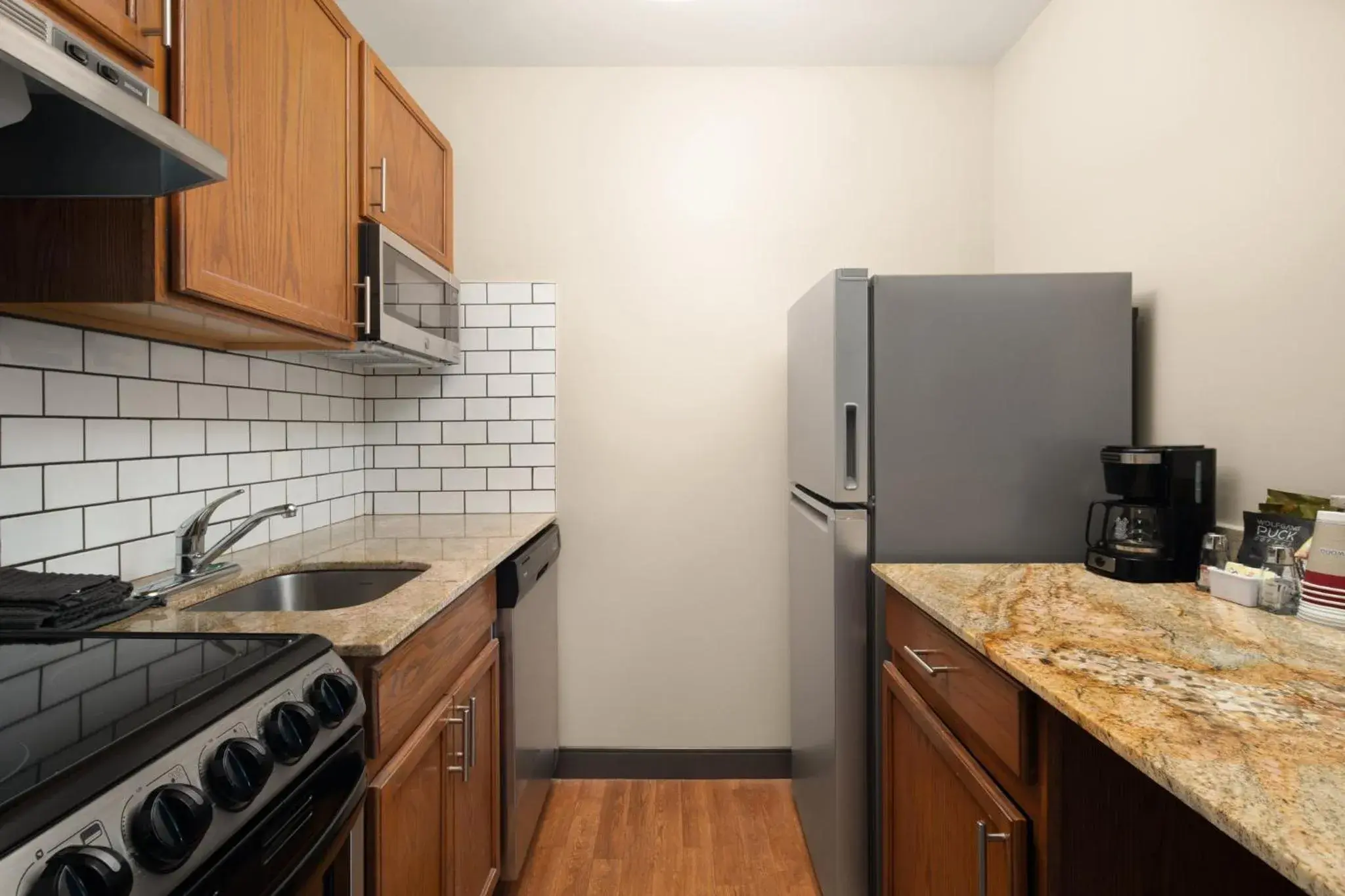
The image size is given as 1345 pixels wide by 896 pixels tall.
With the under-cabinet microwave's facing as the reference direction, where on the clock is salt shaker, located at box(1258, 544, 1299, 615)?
The salt shaker is roughly at 12 o'clock from the under-cabinet microwave.

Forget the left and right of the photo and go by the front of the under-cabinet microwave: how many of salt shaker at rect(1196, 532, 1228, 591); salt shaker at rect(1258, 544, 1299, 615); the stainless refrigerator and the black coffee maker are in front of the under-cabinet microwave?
4

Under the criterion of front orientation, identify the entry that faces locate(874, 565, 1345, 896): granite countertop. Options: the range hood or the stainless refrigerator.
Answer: the range hood

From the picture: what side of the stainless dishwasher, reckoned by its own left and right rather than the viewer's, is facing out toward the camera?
right

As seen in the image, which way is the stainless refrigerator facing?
to the viewer's left

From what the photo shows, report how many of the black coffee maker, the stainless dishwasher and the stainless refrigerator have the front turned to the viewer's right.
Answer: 1

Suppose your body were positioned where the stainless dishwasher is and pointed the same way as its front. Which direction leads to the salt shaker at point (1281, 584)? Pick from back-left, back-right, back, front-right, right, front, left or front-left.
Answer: front-right

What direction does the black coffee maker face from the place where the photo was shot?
facing the viewer and to the left of the viewer

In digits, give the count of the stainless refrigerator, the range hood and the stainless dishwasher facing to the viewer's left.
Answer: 1

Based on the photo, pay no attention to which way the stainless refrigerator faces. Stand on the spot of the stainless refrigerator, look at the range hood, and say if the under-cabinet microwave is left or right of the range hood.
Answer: right

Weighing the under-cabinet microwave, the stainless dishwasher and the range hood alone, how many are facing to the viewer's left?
0
